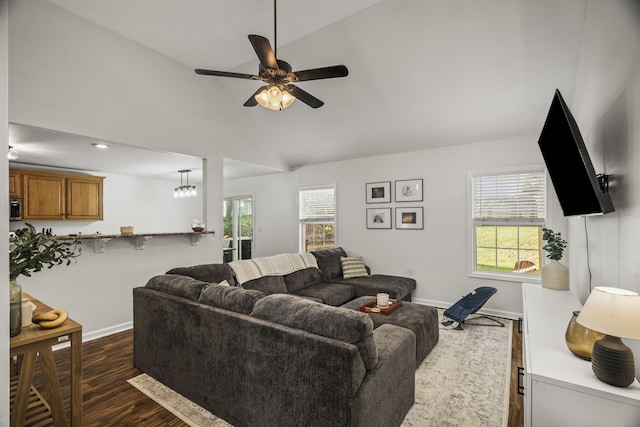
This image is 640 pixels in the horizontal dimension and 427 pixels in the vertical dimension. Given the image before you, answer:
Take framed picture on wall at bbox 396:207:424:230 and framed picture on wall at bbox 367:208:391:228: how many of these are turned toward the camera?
2

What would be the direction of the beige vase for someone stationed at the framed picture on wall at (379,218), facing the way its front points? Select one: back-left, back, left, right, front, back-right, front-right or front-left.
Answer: front-left

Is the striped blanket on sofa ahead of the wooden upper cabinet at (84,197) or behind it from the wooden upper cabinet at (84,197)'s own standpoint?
ahead

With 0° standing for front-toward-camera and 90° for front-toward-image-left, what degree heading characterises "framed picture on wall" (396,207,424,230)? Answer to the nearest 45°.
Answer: approximately 0°

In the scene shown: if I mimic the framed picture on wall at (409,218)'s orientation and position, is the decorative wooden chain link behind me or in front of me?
in front

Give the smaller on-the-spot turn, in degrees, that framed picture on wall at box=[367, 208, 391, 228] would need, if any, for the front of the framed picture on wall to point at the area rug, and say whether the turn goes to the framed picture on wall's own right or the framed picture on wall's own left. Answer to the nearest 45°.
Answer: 0° — it already faces it

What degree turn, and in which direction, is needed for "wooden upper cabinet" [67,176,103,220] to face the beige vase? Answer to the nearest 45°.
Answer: approximately 45° to its left

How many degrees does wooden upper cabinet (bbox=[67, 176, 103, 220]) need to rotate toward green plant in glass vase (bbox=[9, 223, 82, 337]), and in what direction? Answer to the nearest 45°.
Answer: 0° — it already faces it

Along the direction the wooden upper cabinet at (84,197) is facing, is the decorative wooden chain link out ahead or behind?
ahead
